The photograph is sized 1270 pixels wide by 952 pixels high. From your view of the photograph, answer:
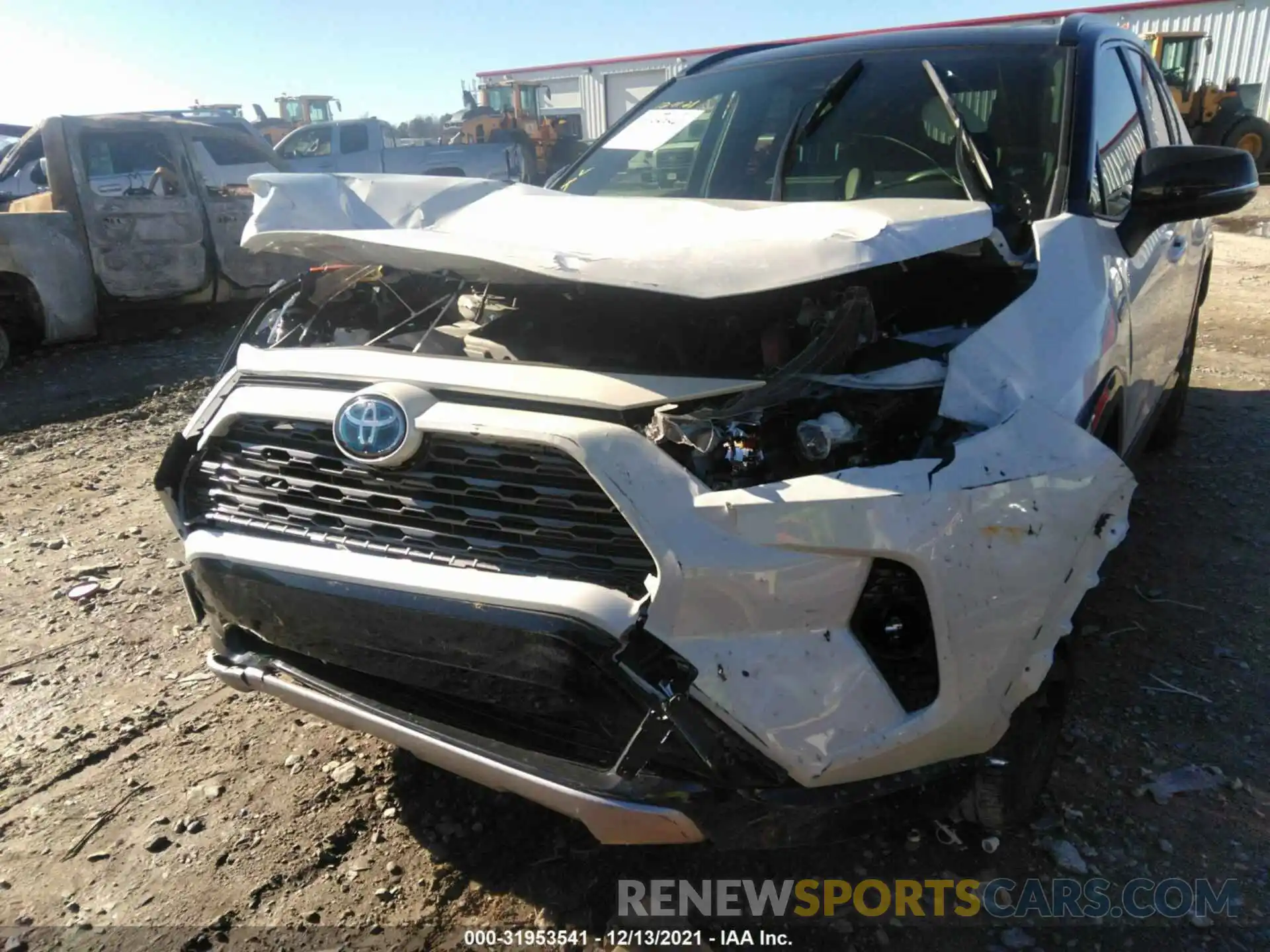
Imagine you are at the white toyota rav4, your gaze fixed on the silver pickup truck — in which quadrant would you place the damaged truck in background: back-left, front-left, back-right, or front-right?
front-left

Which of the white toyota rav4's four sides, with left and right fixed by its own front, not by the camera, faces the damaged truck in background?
right

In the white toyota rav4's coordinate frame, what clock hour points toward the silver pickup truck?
The silver pickup truck is roughly at 4 o'clock from the white toyota rav4.

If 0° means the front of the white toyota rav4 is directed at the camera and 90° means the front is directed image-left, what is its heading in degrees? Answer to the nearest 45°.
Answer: approximately 45°

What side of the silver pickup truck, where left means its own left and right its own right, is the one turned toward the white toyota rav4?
left

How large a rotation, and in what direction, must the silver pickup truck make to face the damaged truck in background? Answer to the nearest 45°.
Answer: approximately 90° to its left

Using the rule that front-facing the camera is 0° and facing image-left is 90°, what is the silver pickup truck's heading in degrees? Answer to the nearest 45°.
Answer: approximately 90°
